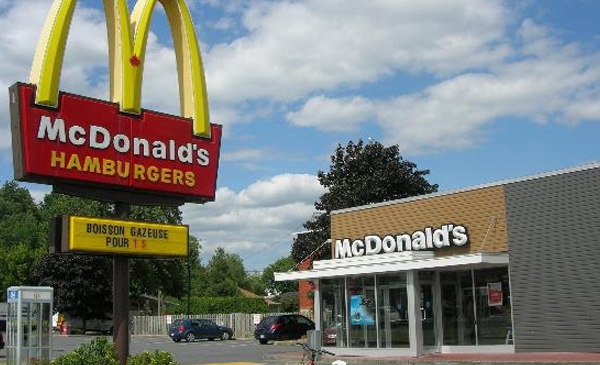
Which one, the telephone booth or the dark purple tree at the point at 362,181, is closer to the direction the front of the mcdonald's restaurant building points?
the telephone booth

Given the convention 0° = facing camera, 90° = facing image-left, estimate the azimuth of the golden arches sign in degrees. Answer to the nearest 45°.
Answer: approximately 315°

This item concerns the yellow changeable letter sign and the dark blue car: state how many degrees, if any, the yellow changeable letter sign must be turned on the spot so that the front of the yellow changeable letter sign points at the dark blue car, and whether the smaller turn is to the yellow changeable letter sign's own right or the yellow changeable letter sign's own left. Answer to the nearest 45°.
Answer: approximately 135° to the yellow changeable letter sign's own left

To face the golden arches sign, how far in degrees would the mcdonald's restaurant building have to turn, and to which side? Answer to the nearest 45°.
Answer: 0° — it already faces it

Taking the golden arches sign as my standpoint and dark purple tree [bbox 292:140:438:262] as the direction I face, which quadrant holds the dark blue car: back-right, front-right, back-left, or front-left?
front-left

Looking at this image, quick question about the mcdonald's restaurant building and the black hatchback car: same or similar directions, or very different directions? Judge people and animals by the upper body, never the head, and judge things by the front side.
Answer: very different directions

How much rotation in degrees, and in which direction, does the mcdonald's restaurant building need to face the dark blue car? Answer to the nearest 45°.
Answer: approximately 90° to its right

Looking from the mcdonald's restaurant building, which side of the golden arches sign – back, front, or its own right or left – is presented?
left

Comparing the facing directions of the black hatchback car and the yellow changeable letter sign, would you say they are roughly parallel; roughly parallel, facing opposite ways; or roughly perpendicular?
roughly perpendicular
